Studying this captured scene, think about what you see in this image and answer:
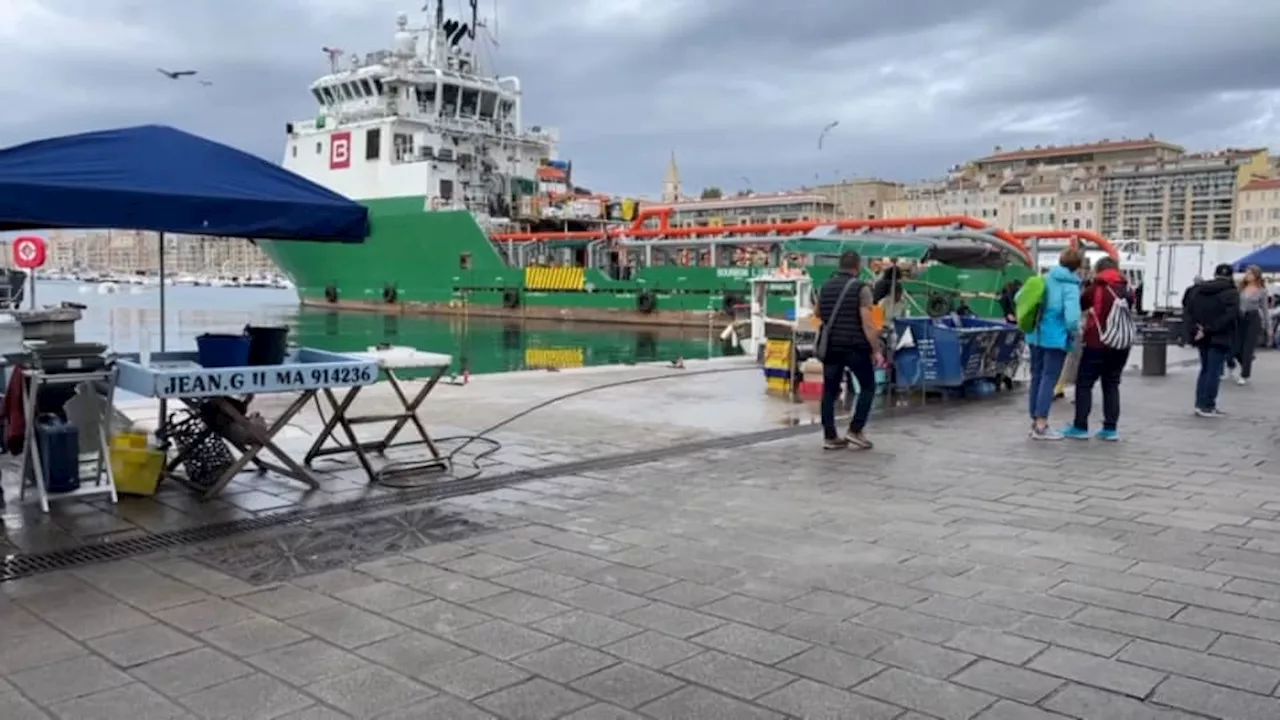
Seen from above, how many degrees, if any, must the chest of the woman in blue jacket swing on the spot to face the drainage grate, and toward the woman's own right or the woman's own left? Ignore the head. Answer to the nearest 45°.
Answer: approximately 180°

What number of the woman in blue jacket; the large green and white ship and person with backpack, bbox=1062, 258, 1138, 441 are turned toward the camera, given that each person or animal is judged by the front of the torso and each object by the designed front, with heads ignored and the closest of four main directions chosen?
0

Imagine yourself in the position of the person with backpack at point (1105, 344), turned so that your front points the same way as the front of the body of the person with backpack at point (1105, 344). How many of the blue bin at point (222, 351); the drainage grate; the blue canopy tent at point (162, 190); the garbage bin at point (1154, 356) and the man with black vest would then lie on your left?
4

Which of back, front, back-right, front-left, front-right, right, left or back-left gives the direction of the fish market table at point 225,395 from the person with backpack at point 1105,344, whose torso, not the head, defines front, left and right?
left

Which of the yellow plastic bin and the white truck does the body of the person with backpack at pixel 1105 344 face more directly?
the white truck

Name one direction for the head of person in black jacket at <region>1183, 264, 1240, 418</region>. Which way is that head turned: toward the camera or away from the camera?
away from the camera

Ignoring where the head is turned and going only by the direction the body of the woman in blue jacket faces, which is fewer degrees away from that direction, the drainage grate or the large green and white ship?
the large green and white ship

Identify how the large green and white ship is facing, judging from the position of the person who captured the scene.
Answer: facing away from the viewer and to the left of the viewer

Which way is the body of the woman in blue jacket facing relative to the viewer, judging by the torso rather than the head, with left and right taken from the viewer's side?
facing away from the viewer and to the right of the viewer

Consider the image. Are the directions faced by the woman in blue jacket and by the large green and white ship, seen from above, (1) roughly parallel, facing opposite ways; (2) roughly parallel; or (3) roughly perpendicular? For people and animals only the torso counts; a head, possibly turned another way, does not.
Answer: roughly perpendicular

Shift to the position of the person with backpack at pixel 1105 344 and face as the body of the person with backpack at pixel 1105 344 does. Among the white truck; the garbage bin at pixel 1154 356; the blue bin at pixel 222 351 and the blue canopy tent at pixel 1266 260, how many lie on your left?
1

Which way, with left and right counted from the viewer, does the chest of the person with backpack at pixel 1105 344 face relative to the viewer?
facing away from the viewer and to the left of the viewer

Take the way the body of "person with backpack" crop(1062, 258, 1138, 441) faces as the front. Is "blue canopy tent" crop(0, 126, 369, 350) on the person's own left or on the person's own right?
on the person's own left
